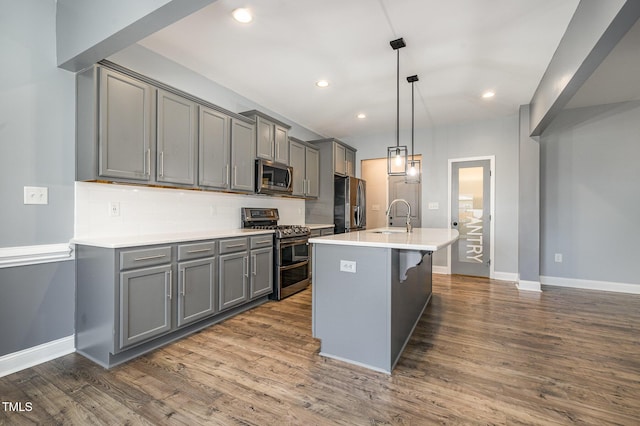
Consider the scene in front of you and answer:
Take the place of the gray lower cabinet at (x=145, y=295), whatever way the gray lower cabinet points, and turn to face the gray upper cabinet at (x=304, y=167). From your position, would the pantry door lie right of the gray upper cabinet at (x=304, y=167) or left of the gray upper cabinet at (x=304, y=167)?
right

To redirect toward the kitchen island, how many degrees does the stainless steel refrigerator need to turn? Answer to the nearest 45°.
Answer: approximately 45° to its right

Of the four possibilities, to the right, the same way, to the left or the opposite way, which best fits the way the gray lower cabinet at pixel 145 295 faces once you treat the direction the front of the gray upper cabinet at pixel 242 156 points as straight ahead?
the same way

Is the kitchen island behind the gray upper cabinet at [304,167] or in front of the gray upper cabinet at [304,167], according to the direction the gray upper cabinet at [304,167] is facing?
in front

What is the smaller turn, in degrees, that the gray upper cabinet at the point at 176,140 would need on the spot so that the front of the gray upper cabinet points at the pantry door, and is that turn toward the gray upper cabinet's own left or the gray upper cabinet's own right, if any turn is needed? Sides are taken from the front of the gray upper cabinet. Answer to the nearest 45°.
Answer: approximately 45° to the gray upper cabinet's own left

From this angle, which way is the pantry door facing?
toward the camera

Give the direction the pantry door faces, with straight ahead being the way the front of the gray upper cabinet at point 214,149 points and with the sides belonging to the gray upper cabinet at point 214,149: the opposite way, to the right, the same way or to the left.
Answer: to the right

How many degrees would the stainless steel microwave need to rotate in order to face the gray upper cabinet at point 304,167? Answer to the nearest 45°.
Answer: approximately 90° to its left

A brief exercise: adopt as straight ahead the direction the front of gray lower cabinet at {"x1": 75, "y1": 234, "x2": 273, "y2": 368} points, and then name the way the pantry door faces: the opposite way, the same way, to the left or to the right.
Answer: to the right

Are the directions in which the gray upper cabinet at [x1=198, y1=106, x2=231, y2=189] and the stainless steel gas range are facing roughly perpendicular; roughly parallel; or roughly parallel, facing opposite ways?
roughly parallel

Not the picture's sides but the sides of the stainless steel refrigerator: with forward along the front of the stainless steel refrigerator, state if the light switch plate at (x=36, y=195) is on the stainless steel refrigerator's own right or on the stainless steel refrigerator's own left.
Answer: on the stainless steel refrigerator's own right

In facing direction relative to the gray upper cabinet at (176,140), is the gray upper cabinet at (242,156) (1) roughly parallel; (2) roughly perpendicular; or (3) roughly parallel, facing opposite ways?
roughly parallel

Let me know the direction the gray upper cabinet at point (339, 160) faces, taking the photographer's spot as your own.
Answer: facing the viewer and to the right of the viewer

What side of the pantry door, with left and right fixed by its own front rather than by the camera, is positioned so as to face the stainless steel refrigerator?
right

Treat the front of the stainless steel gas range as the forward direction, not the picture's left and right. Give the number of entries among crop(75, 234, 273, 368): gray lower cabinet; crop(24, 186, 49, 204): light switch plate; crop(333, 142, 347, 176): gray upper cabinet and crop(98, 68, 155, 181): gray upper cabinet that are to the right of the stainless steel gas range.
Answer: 3

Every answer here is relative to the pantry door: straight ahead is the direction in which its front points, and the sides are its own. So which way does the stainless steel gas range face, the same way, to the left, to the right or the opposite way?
to the left

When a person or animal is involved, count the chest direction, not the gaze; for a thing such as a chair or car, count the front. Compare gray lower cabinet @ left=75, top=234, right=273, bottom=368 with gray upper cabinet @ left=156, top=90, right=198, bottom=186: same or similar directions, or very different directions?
same or similar directions

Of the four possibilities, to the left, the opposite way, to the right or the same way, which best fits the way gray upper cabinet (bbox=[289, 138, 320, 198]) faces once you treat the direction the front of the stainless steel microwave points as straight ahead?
the same way
